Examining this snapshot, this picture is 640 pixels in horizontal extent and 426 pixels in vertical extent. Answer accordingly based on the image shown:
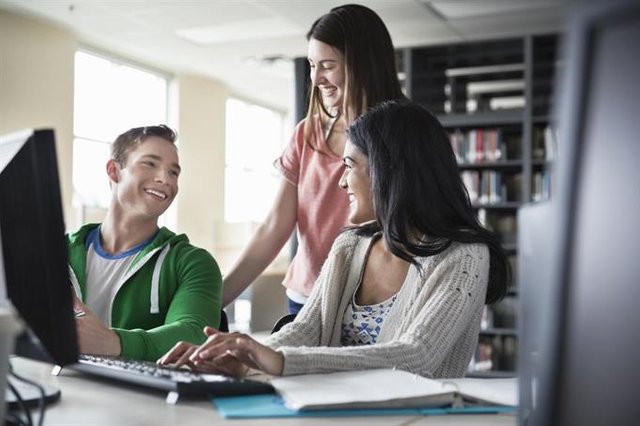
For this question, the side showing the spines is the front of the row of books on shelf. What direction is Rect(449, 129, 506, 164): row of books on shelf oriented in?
toward the camera

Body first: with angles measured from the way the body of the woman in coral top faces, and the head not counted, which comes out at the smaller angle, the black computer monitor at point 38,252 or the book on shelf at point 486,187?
the black computer monitor

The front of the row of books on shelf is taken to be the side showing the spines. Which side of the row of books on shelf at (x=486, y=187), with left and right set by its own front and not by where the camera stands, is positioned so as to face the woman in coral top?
front

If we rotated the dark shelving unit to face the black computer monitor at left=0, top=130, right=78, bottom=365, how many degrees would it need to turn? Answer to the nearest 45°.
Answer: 0° — it already faces it

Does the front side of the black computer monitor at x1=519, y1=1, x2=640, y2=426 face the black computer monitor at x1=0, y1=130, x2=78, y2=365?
no

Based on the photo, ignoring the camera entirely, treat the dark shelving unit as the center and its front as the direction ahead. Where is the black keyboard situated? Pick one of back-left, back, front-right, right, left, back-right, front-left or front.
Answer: front

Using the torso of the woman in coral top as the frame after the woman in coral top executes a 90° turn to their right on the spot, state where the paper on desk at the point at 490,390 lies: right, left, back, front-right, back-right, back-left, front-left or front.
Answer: back-left

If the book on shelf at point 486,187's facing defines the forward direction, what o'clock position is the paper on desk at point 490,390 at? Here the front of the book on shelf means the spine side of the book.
The paper on desk is roughly at 12 o'clock from the book on shelf.

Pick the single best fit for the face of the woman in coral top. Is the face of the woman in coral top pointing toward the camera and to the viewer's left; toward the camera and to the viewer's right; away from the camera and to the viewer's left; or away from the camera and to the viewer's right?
toward the camera and to the viewer's left

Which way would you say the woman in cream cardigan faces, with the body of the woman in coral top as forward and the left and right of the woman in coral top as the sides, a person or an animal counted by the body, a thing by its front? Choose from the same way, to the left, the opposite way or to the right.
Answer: the same way

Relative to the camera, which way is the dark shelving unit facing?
toward the camera

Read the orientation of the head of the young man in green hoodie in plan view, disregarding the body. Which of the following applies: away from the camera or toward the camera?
toward the camera

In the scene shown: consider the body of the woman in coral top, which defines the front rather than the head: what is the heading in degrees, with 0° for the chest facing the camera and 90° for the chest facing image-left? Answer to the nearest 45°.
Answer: approximately 45°

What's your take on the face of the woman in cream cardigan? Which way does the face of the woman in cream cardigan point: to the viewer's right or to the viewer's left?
to the viewer's left

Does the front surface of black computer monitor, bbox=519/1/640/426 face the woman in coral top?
no
